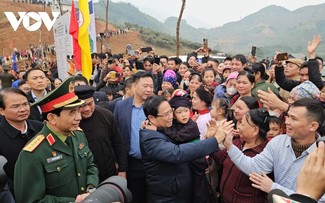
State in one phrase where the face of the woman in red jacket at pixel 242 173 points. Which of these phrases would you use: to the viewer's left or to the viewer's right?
to the viewer's left

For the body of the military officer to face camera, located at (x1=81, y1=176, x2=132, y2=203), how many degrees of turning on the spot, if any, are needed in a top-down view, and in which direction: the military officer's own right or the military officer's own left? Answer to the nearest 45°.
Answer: approximately 45° to the military officer's own right

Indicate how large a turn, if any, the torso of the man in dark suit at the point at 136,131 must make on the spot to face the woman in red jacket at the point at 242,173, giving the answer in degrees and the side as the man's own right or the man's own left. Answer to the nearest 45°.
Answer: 0° — they already face them

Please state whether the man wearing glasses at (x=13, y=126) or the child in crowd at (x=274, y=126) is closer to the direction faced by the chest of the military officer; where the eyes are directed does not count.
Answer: the child in crowd

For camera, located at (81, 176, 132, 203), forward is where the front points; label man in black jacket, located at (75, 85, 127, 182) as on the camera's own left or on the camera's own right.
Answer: on the camera's own left

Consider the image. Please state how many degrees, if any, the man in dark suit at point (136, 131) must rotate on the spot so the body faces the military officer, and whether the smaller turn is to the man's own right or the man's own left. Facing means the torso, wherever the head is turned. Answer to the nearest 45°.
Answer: approximately 90° to the man's own right

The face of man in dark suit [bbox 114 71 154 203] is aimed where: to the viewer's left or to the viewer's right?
to the viewer's right

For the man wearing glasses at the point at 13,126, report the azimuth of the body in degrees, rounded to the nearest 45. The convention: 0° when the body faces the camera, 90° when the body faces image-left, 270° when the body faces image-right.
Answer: approximately 315°

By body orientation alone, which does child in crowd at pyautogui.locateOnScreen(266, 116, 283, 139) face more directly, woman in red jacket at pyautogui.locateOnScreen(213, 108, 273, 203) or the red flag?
the woman in red jacket

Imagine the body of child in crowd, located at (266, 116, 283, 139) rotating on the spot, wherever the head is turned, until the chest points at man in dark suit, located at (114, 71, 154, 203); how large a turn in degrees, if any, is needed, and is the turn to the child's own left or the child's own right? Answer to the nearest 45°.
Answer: approximately 45° to the child's own right

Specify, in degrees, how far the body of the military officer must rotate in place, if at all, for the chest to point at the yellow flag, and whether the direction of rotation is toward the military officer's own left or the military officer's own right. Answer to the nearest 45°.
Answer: approximately 135° to the military officer's own left
